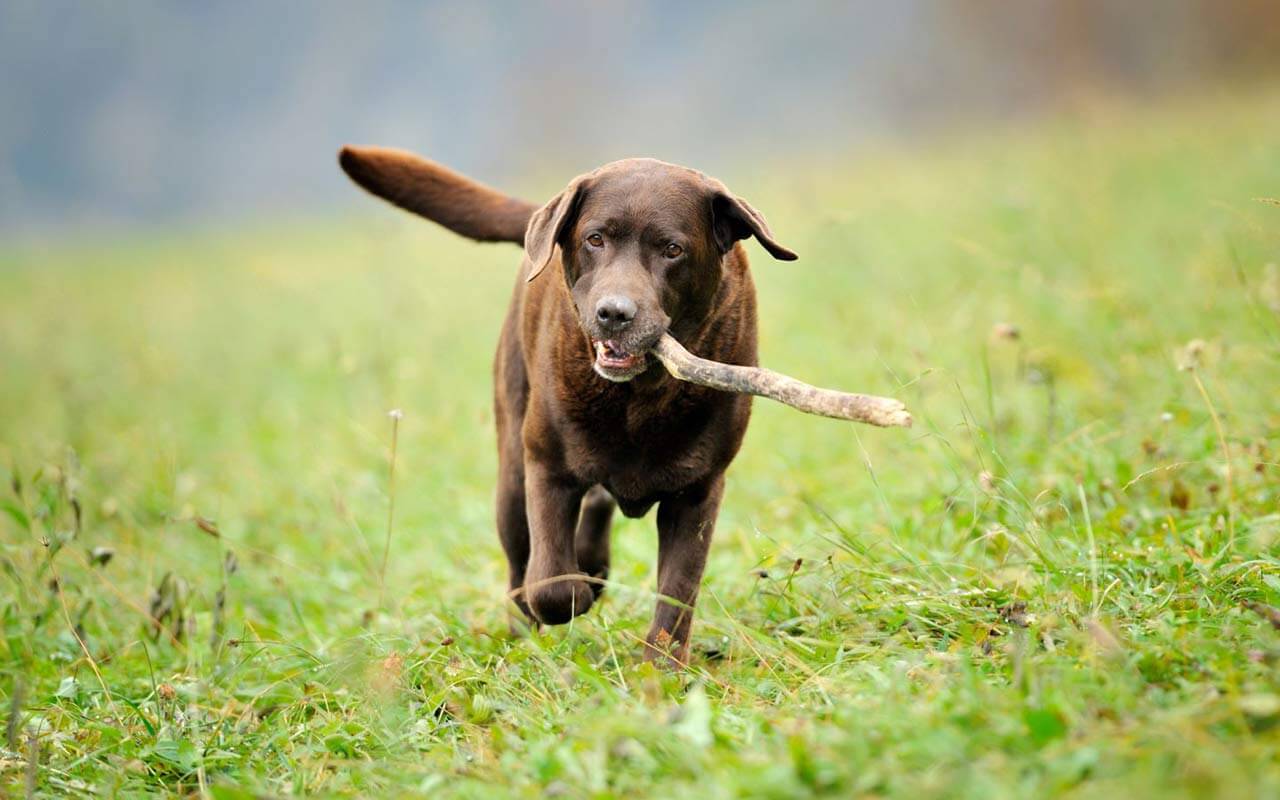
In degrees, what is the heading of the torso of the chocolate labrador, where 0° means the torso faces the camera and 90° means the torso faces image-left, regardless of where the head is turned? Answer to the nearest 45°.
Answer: approximately 0°
